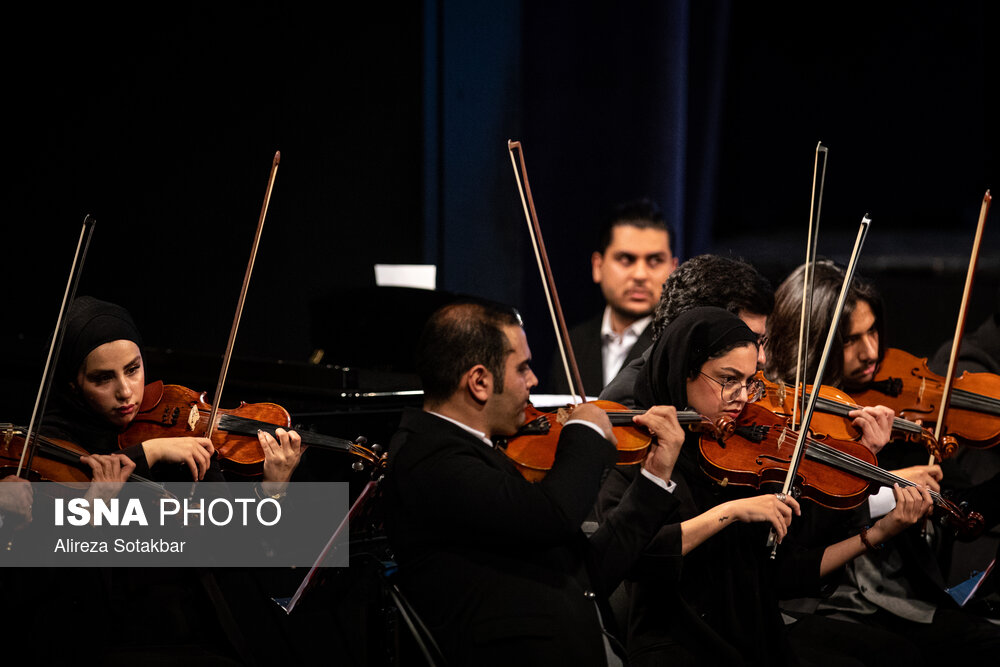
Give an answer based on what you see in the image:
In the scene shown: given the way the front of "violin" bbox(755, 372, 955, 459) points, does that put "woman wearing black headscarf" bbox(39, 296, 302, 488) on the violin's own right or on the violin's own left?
on the violin's own right

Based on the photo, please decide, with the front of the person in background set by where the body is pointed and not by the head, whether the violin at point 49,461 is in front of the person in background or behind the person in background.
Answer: in front

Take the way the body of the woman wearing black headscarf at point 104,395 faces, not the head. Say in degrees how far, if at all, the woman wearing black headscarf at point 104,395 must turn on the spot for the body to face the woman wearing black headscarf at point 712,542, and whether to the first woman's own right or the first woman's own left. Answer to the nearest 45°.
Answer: approximately 45° to the first woman's own left

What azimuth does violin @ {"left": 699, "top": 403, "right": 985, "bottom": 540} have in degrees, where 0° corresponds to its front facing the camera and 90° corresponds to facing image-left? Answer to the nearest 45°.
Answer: approximately 0°

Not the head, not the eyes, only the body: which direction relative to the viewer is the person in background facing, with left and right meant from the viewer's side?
facing the viewer

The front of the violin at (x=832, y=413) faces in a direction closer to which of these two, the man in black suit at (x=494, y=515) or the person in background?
the man in black suit

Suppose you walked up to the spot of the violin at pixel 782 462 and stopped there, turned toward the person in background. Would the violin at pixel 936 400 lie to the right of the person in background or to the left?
right

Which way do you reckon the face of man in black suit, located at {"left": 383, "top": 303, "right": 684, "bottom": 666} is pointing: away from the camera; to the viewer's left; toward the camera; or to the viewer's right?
to the viewer's right
